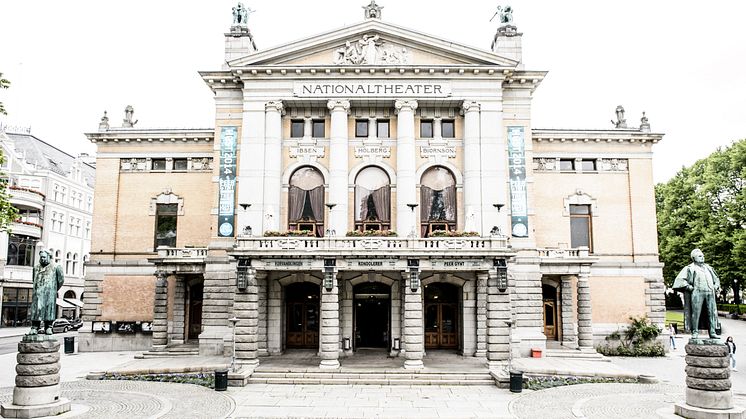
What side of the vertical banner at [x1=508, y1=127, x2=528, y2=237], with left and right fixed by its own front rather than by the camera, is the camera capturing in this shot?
front

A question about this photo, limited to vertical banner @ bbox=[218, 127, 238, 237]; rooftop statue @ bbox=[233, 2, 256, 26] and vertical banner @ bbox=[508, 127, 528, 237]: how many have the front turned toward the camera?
3

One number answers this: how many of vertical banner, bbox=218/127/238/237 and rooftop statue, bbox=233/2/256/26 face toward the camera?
2

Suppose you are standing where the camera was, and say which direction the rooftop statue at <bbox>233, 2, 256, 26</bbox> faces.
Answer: facing the viewer

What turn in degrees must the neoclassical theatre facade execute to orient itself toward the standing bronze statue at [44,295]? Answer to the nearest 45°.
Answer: approximately 45° to its right

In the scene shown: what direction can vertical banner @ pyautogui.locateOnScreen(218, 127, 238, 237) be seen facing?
toward the camera

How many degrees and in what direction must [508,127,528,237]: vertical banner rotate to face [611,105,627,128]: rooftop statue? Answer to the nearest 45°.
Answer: approximately 135° to its left
